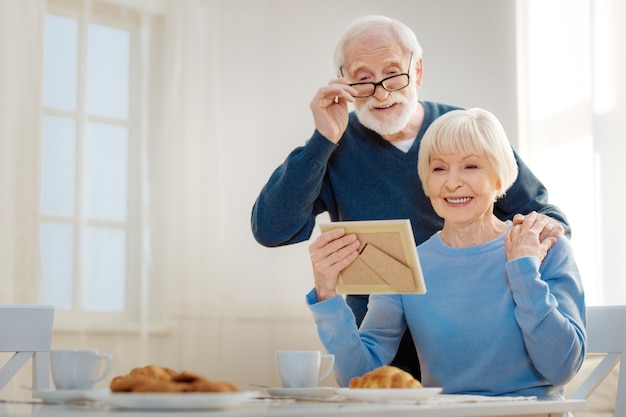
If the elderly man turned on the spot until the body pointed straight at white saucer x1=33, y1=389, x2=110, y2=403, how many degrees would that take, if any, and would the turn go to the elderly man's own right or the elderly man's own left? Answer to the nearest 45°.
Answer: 0° — they already face it

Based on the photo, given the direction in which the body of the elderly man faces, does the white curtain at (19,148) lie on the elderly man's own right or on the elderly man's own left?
on the elderly man's own right

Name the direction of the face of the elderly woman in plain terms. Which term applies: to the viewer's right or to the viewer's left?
to the viewer's left

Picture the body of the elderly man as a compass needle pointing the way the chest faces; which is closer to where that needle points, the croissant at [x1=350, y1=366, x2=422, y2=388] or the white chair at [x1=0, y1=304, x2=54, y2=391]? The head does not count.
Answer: the croissant

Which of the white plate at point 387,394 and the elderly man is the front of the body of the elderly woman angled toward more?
the white plate

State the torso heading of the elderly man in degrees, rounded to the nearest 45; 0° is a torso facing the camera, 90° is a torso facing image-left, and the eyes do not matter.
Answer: approximately 0°

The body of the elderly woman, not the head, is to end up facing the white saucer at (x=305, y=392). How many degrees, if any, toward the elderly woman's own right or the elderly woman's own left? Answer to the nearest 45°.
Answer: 0° — they already face it

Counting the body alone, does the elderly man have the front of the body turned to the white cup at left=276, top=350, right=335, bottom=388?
yes

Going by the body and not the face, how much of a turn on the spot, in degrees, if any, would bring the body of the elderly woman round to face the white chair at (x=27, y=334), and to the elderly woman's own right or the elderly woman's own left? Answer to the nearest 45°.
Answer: approximately 45° to the elderly woman's own right
